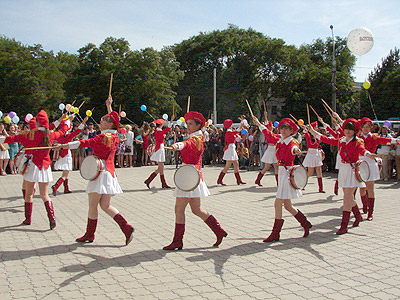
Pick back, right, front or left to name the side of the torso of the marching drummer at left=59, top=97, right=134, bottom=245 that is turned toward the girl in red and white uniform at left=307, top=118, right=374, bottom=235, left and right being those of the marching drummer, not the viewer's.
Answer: back

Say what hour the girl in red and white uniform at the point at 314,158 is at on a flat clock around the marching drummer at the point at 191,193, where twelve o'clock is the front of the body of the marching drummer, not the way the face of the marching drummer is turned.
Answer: The girl in red and white uniform is roughly at 4 o'clock from the marching drummer.

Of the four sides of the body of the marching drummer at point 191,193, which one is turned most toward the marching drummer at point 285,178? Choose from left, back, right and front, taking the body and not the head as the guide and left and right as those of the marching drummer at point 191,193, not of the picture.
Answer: back

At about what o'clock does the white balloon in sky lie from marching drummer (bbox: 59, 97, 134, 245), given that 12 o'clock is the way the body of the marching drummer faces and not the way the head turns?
The white balloon in sky is roughly at 5 o'clock from the marching drummer.

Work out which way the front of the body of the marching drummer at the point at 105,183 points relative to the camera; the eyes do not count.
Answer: to the viewer's left

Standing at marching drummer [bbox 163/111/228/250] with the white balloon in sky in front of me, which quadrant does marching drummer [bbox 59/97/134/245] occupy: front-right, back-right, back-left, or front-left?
back-left

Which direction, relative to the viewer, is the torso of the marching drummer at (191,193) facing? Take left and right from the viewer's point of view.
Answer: facing to the left of the viewer

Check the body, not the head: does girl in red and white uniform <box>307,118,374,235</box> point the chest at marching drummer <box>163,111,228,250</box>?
yes

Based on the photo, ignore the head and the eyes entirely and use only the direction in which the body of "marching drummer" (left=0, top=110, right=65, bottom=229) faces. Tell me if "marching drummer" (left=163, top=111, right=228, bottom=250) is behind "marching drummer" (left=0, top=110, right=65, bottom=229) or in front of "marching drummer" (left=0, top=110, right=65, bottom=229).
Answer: behind

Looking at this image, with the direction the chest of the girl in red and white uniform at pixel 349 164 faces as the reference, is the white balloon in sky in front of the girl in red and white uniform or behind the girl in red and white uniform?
behind

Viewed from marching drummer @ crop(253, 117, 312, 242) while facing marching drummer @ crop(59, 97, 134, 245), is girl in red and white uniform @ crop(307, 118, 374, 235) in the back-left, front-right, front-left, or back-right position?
back-right
